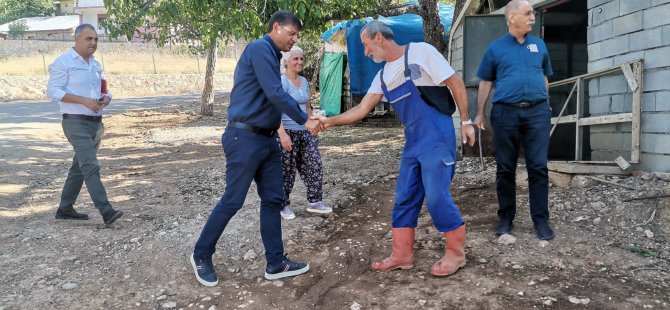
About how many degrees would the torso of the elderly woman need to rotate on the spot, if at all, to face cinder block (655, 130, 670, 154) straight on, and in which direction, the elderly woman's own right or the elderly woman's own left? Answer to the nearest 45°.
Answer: approximately 45° to the elderly woman's own left

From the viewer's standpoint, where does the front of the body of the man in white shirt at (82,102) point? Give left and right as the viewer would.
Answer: facing the viewer and to the right of the viewer

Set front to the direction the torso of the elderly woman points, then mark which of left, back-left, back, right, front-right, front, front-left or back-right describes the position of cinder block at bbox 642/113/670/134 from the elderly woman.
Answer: front-left

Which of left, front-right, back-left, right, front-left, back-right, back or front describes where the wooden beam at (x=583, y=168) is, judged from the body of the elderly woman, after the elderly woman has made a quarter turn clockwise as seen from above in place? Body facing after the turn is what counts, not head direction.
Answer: back-left

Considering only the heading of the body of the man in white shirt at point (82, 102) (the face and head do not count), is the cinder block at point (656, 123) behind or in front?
in front

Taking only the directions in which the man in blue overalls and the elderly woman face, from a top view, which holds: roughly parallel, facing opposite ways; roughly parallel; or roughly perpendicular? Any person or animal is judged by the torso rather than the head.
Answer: roughly perpendicular

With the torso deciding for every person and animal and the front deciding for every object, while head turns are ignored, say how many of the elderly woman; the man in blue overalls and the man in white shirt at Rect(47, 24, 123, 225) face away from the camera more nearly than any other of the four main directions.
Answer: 0

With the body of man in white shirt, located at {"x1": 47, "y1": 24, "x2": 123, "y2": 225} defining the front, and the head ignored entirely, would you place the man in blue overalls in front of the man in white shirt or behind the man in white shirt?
in front

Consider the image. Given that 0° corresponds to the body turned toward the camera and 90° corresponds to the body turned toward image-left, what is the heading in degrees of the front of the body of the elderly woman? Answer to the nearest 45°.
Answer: approximately 315°

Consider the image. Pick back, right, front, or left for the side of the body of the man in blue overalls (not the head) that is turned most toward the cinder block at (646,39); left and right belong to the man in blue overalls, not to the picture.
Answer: back

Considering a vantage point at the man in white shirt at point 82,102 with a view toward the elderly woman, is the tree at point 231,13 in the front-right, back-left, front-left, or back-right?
front-left

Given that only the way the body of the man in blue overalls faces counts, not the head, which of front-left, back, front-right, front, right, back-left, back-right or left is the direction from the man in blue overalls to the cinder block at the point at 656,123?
back

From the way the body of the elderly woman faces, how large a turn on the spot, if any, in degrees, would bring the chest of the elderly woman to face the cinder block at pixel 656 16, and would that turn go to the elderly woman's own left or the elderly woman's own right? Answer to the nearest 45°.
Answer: approximately 45° to the elderly woman's own left

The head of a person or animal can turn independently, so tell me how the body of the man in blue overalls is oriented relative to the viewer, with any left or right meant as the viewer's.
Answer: facing the viewer and to the left of the viewer

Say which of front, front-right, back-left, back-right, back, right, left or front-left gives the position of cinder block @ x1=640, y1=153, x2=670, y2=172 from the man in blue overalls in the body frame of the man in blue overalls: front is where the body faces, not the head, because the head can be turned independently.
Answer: back

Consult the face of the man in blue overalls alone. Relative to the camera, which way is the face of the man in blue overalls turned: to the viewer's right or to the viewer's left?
to the viewer's left

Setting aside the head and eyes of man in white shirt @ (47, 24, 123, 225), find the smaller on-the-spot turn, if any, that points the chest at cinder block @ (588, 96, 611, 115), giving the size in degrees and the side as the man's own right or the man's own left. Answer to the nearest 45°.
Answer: approximately 45° to the man's own left

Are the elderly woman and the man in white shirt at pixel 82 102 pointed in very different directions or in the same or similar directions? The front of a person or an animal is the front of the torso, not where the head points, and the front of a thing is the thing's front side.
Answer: same or similar directions
